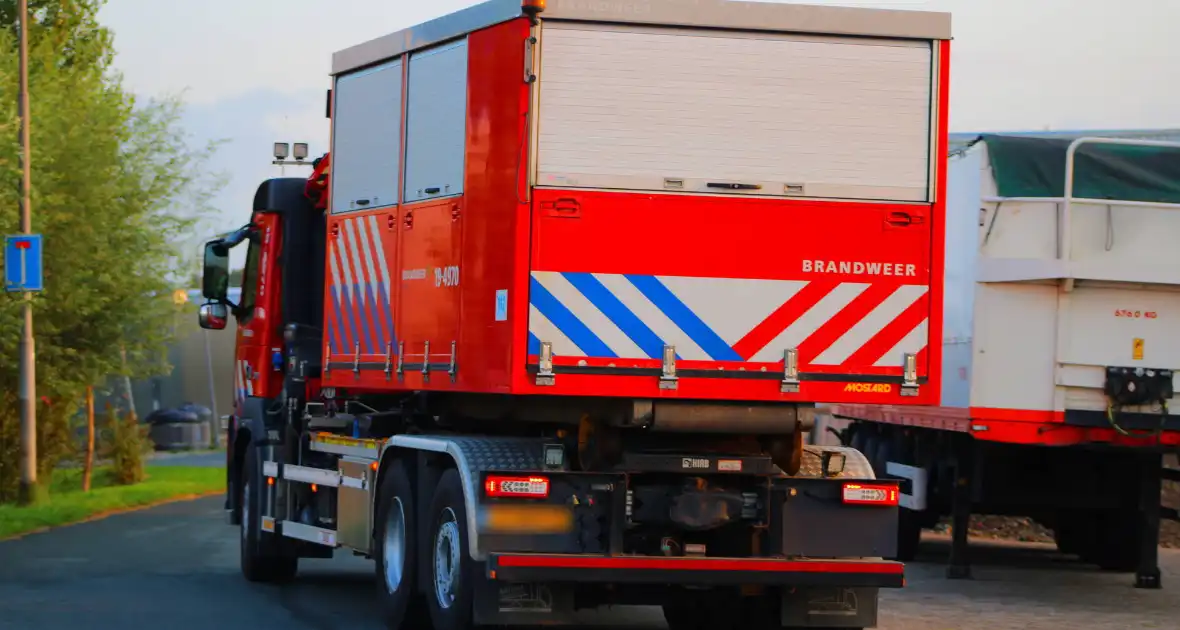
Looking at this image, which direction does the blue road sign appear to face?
toward the camera

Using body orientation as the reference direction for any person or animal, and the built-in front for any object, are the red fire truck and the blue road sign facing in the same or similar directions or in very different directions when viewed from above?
very different directions

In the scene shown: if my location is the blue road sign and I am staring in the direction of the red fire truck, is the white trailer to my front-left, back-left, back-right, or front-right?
front-left

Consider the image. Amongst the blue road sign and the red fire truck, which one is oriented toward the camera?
the blue road sign

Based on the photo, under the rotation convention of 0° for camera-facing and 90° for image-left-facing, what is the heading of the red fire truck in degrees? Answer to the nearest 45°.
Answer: approximately 135°

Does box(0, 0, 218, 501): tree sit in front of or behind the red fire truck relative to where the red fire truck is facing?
in front

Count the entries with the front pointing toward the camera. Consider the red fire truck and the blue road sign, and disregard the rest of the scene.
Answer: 1
